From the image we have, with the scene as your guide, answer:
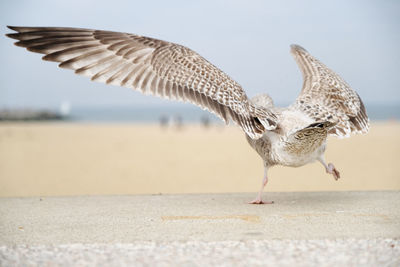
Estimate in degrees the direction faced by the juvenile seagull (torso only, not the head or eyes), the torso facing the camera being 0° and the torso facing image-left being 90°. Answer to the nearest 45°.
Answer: approximately 135°
